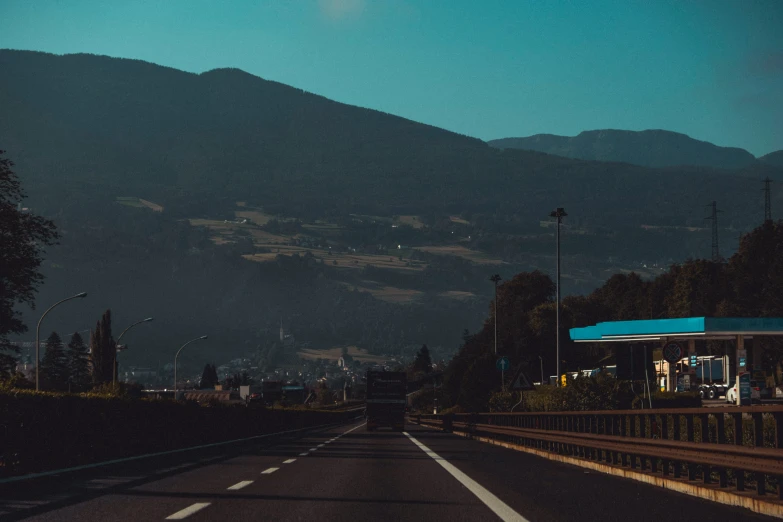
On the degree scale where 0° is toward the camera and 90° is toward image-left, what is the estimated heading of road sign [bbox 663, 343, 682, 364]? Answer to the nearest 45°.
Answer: approximately 0°

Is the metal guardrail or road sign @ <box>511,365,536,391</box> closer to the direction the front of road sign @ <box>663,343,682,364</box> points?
the metal guardrail

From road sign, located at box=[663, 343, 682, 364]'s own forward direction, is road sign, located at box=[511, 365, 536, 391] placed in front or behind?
behind

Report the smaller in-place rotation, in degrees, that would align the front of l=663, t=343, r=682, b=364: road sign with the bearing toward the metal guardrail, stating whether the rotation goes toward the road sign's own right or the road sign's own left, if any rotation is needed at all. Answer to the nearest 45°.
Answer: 0° — it already faces it
